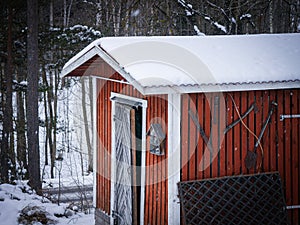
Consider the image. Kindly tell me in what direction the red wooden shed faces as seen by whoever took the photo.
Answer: facing the viewer and to the left of the viewer

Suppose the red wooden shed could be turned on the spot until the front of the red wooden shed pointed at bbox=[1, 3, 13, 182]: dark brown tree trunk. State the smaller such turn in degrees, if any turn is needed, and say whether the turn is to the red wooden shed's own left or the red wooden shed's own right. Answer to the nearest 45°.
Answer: approximately 90° to the red wooden shed's own right
